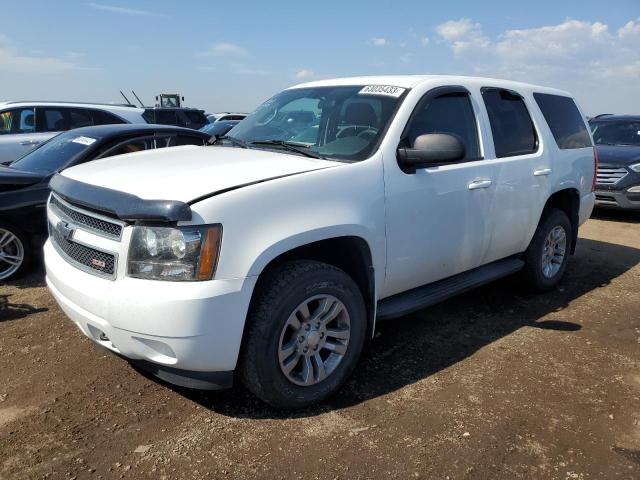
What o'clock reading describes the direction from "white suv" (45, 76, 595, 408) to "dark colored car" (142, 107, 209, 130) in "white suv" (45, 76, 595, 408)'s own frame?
The dark colored car is roughly at 4 o'clock from the white suv.

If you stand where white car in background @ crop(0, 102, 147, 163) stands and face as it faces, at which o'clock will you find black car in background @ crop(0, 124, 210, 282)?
The black car in background is roughly at 9 o'clock from the white car in background.

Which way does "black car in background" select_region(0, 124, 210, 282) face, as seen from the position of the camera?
facing the viewer and to the left of the viewer

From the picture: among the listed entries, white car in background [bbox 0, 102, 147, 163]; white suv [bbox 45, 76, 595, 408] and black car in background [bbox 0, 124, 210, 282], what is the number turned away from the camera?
0

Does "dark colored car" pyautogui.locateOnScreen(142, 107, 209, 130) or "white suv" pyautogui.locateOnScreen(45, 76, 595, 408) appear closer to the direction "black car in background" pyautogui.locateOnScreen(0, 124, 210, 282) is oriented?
the white suv

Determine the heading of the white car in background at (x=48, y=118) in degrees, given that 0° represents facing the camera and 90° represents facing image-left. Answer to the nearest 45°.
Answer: approximately 90°

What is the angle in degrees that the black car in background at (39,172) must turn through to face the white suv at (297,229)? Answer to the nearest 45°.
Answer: approximately 90° to its left

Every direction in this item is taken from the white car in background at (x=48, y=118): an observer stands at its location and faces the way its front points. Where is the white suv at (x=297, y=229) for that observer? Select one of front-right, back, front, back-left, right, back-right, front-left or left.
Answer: left

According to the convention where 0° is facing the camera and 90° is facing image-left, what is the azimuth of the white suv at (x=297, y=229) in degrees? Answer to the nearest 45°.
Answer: approximately 45°

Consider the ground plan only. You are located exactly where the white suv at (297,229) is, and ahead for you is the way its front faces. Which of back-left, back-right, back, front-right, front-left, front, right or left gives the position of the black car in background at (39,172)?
right

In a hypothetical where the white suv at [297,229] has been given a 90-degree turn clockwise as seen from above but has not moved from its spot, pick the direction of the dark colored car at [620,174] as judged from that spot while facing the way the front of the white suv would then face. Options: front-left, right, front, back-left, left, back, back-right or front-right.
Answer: right

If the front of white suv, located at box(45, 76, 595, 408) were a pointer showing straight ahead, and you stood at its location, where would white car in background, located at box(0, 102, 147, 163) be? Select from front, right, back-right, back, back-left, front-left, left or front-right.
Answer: right

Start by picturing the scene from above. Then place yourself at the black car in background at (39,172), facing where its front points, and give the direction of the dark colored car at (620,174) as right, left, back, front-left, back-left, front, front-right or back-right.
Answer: back-left
